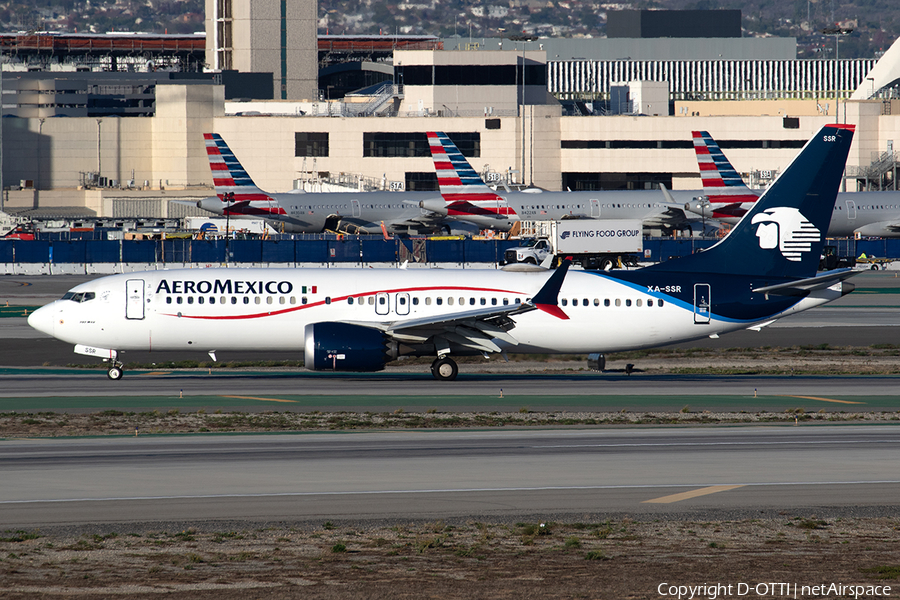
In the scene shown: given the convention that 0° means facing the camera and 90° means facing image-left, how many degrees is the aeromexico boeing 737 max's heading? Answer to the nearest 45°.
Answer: approximately 90°
